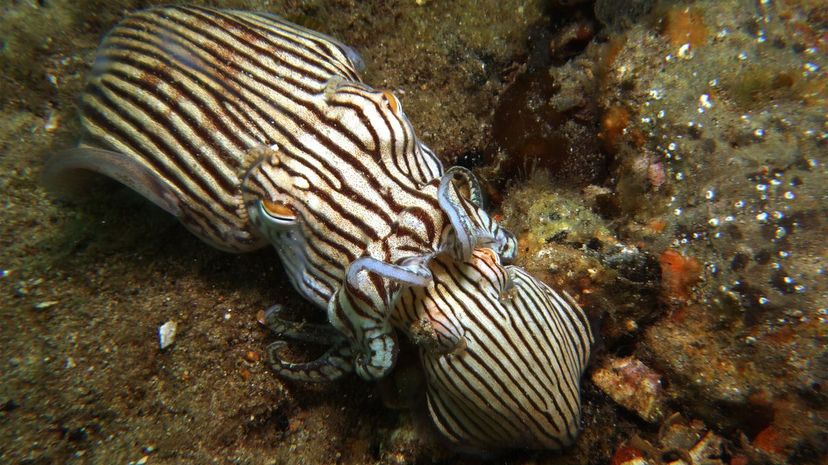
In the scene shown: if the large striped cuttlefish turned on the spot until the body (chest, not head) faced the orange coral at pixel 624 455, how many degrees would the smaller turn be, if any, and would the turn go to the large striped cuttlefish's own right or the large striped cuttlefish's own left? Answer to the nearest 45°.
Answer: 0° — it already faces it

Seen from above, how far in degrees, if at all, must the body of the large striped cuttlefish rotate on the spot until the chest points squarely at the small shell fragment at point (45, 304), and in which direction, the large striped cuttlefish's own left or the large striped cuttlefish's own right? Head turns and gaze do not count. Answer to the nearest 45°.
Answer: approximately 135° to the large striped cuttlefish's own right

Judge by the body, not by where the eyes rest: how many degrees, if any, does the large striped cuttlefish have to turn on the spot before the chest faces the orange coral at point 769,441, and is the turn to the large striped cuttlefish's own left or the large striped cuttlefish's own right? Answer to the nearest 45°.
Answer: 0° — it already faces it

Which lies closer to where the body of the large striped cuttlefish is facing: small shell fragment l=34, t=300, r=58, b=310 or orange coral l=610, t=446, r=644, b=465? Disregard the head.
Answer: the orange coral

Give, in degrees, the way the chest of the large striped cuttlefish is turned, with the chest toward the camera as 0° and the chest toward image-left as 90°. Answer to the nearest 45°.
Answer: approximately 315°

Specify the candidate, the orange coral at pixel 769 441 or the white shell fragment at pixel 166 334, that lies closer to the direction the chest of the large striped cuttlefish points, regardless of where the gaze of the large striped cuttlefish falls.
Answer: the orange coral

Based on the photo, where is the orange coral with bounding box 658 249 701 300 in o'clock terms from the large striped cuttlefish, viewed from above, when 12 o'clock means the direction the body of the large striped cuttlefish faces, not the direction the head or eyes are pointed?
The orange coral is roughly at 11 o'clock from the large striped cuttlefish.
